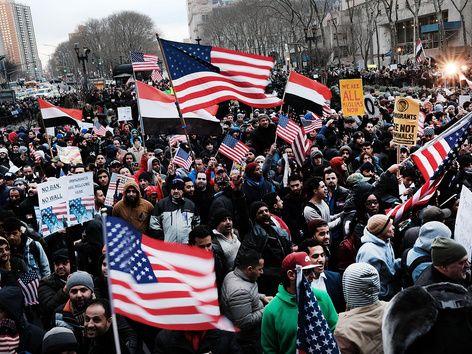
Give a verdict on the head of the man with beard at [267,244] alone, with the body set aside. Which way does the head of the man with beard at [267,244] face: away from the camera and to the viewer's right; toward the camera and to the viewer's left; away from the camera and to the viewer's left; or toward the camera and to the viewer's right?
toward the camera and to the viewer's right

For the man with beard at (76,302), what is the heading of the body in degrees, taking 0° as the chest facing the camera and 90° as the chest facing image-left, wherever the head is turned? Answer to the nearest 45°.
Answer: approximately 0°

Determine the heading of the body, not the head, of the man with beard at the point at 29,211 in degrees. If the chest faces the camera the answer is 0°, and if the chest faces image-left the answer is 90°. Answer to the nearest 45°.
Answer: approximately 315°

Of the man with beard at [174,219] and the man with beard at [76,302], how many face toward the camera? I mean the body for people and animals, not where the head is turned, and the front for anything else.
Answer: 2

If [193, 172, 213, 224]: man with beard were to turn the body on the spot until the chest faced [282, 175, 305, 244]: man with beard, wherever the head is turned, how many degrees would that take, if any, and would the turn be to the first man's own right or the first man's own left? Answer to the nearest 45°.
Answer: approximately 45° to the first man's own left

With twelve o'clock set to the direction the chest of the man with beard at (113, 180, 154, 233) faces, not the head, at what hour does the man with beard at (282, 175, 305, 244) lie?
the man with beard at (282, 175, 305, 244) is roughly at 9 o'clock from the man with beard at (113, 180, 154, 233).

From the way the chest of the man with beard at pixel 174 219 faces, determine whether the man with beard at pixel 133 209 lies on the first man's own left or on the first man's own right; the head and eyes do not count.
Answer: on the first man's own right
